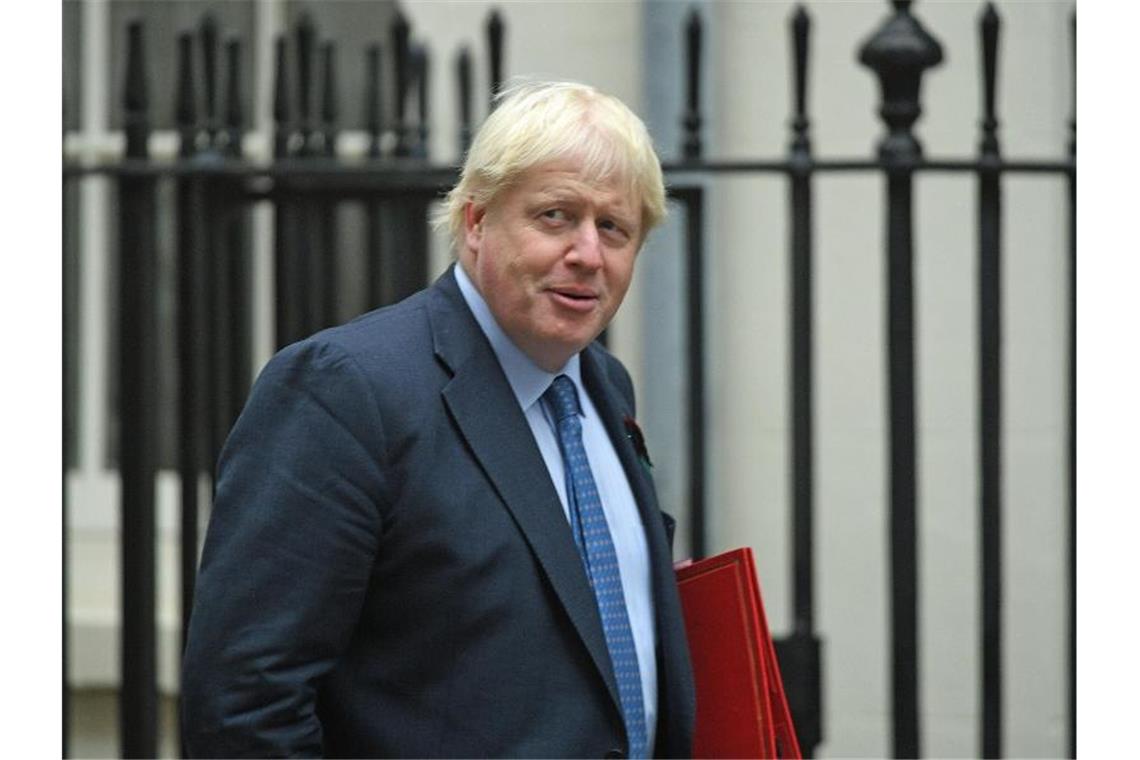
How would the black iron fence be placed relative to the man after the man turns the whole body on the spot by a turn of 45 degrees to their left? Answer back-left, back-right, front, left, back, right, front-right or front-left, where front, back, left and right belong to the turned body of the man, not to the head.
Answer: left

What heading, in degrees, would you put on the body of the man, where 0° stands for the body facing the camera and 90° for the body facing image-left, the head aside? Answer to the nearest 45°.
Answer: approximately 315°
